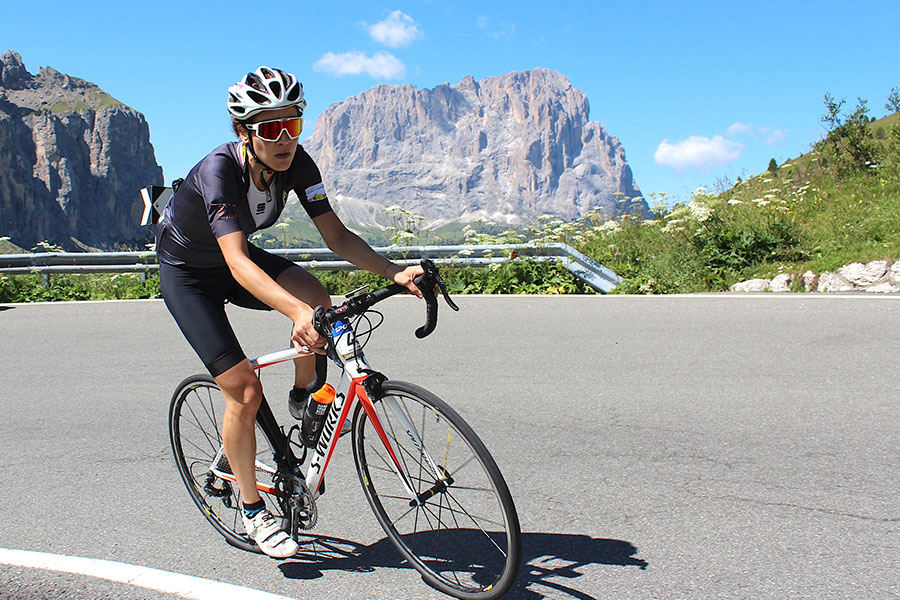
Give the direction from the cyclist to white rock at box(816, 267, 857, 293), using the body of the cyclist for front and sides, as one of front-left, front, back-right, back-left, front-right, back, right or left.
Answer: left

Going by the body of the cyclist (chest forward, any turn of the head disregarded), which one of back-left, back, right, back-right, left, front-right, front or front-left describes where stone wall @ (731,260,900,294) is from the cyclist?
left

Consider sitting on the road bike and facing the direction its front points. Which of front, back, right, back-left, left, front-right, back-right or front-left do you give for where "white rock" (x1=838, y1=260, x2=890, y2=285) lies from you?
left

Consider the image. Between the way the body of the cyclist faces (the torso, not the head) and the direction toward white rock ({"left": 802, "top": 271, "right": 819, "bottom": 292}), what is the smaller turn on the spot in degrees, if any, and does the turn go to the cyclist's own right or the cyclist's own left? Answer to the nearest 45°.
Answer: approximately 90° to the cyclist's own left

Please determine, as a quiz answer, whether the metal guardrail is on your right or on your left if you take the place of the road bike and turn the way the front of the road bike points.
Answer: on your left

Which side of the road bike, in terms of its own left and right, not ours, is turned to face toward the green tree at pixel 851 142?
left

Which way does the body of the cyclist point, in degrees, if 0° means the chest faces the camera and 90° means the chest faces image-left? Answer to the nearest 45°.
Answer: approximately 315°

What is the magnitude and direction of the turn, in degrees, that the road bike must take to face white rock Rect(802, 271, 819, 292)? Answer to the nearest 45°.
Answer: approximately 90° to its left

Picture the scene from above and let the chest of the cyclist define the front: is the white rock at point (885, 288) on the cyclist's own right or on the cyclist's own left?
on the cyclist's own left

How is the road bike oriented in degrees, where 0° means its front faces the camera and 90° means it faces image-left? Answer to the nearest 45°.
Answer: approximately 315°

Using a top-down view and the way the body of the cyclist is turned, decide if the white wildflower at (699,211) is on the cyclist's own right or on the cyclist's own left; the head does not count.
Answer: on the cyclist's own left

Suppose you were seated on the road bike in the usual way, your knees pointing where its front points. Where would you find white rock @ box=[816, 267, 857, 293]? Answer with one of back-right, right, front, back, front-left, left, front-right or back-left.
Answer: left

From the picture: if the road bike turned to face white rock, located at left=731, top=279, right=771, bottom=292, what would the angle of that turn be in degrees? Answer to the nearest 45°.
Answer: approximately 90° to its left

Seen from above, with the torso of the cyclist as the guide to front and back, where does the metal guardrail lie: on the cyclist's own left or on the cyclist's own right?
on the cyclist's own left

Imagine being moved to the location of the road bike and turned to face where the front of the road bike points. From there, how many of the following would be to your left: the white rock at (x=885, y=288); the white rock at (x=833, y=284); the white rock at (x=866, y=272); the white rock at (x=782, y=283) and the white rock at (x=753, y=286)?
5

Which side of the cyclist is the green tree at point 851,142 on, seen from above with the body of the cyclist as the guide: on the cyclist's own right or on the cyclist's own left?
on the cyclist's own left
